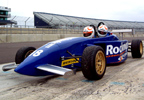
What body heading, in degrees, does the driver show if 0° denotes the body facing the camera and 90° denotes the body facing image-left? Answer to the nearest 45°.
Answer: approximately 45°

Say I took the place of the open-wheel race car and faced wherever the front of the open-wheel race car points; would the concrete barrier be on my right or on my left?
on my right

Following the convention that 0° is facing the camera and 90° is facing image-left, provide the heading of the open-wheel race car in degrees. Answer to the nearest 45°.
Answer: approximately 45°
